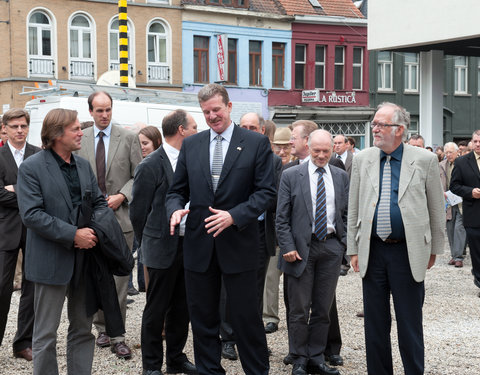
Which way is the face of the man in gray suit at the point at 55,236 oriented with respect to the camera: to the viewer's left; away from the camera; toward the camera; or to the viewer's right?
to the viewer's right

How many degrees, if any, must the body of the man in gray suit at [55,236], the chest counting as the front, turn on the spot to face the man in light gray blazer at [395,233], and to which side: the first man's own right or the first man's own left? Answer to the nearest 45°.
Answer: approximately 45° to the first man's own left

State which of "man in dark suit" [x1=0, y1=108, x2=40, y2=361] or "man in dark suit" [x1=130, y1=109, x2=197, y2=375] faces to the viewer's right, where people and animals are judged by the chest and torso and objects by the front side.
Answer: "man in dark suit" [x1=130, y1=109, x2=197, y2=375]

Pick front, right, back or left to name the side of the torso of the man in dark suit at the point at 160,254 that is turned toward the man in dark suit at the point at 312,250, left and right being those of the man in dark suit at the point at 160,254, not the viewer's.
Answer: front

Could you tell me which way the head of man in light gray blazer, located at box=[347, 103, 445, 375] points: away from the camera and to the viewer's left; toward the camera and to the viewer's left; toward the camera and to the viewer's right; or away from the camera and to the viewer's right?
toward the camera and to the viewer's left

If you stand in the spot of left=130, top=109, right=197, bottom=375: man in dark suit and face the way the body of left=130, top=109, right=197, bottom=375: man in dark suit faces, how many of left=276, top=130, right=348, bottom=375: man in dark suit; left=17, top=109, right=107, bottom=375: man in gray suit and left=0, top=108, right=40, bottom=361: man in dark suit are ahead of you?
1

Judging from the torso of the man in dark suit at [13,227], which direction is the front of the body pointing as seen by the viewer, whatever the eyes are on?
toward the camera

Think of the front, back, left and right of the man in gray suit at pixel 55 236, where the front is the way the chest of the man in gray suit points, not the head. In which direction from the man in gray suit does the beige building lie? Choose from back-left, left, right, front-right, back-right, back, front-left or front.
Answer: back-left

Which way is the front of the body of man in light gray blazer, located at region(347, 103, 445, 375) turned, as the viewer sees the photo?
toward the camera

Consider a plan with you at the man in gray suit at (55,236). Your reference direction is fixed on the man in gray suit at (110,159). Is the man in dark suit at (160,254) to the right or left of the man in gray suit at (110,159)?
right

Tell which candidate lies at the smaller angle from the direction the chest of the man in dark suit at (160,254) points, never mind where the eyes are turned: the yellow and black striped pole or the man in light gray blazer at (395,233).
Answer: the man in light gray blazer

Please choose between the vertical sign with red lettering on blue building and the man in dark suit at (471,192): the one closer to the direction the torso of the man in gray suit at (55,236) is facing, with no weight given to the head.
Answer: the man in dark suit

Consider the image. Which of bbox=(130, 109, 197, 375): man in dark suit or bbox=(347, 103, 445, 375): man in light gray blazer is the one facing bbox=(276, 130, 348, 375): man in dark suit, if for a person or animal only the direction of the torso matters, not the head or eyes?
bbox=(130, 109, 197, 375): man in dark suit

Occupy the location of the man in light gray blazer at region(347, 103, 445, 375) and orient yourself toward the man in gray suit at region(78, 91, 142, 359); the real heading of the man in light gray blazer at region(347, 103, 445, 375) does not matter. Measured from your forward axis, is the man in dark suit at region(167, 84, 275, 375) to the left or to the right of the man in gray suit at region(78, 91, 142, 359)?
left

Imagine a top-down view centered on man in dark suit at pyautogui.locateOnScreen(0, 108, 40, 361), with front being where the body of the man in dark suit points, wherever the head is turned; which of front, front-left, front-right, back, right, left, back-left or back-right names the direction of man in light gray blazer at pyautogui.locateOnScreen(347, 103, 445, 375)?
front-left

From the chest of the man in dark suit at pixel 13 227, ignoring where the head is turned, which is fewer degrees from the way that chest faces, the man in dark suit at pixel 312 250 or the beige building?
the man in dark suit
